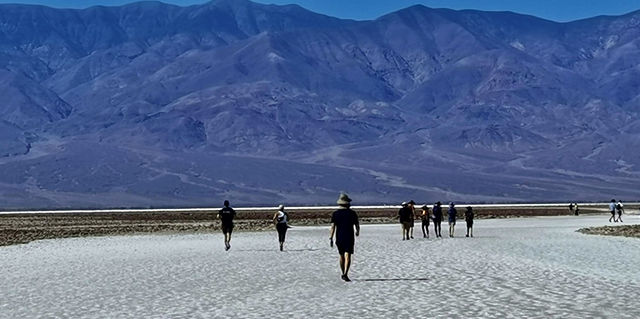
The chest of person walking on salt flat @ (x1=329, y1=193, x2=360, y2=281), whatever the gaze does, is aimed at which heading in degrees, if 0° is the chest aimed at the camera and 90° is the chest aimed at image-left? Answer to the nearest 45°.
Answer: approximately 180°
